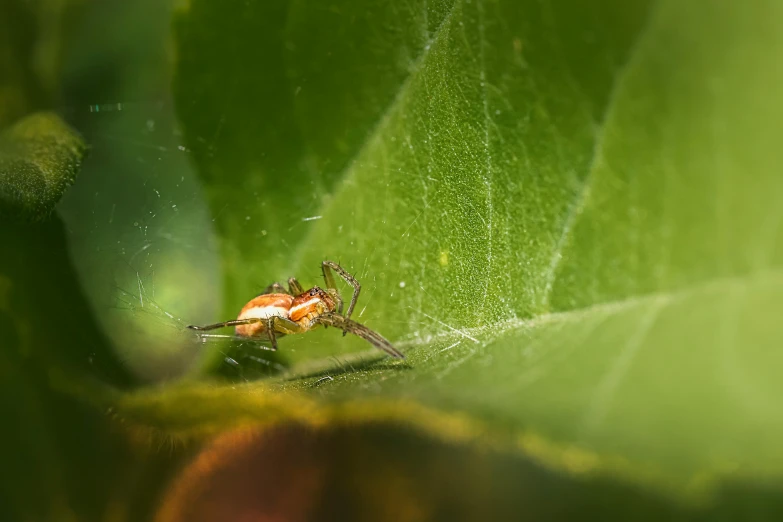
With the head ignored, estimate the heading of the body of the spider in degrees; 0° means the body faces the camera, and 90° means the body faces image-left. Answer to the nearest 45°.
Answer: approximately 270°
